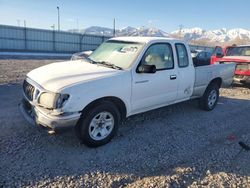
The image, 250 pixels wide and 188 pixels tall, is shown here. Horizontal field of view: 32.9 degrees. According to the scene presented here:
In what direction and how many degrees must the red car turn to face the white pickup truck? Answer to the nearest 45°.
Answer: approximately 45° to its right

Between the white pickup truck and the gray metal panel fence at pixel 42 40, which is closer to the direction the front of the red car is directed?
the white pickup truck

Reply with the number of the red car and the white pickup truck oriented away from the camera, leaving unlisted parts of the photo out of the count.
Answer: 0

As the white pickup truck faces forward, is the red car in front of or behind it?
behind

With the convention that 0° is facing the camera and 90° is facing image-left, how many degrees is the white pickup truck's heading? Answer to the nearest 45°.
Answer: approximately 45°

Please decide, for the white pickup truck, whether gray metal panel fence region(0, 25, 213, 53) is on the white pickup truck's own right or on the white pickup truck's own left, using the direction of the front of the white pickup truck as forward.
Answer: on the white pickup truck's own right
